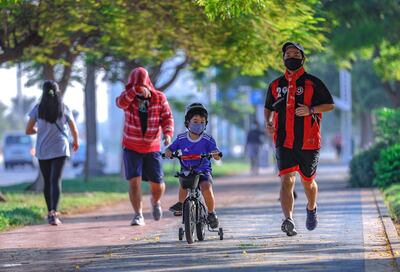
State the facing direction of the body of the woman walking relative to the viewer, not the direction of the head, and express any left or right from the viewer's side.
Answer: facing away from the viewer

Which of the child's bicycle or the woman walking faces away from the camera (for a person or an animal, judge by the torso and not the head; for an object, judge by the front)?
the woman walking

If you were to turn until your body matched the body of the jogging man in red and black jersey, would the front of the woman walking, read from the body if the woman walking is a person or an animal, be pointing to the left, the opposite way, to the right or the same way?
the opposite way

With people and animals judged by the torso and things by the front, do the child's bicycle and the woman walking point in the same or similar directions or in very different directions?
very different directions
